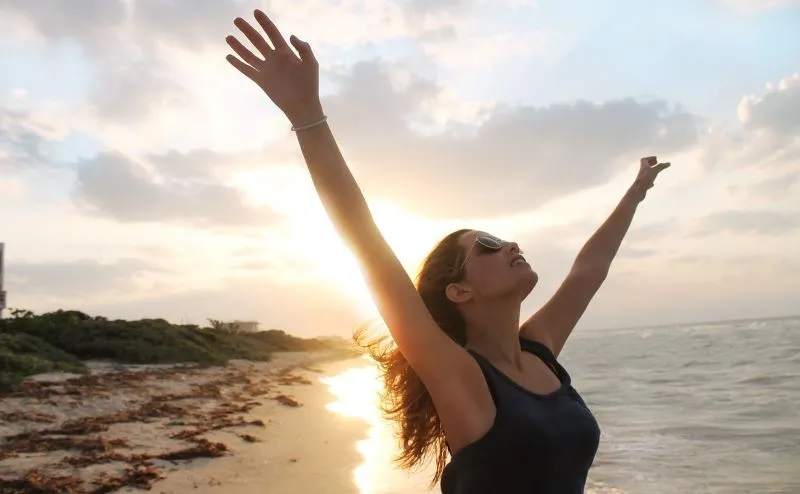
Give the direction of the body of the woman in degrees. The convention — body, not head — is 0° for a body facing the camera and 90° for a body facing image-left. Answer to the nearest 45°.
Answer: approximately 315°

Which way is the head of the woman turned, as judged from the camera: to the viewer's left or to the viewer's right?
to the viewer's right
